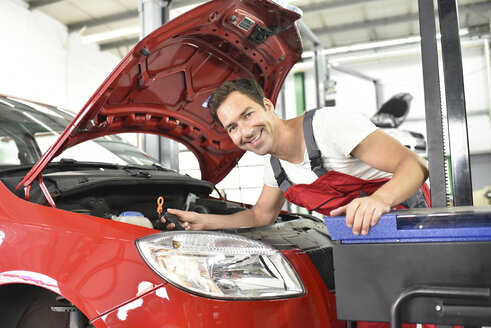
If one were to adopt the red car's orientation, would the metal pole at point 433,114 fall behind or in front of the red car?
in front

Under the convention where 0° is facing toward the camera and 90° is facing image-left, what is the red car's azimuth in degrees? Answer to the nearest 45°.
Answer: approximately 315°

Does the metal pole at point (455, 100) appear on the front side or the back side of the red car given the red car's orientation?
on the front side

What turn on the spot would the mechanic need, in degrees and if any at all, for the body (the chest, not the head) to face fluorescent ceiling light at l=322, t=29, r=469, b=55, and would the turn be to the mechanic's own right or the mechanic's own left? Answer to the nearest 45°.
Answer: approximately 135° to the mechanic's own right

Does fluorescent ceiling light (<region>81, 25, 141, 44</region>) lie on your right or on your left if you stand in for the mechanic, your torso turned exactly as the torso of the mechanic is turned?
on your right

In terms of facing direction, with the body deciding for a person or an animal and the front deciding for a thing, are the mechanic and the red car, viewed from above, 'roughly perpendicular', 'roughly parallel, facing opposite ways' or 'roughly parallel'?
roughly perpendicular

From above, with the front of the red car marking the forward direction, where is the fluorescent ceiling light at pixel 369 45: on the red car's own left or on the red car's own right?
on the red car's own left

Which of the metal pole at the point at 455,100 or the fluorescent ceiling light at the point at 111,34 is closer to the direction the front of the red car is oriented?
the metal pole
